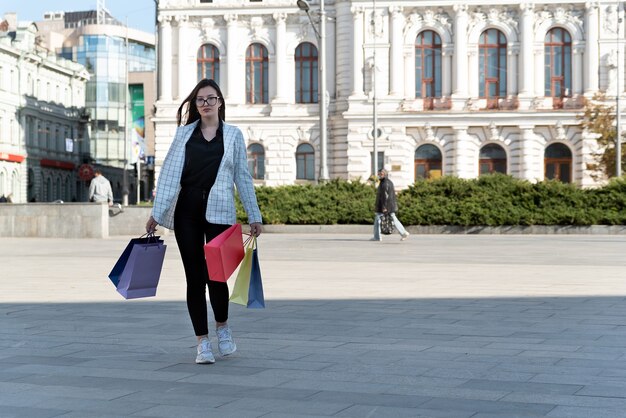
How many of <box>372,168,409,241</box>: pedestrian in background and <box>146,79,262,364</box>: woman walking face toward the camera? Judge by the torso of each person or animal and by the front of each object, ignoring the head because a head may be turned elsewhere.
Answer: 1

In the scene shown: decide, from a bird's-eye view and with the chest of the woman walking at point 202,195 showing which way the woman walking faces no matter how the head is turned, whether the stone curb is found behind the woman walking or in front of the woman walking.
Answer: behind

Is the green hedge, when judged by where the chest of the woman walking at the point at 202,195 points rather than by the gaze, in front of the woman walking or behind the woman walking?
behind

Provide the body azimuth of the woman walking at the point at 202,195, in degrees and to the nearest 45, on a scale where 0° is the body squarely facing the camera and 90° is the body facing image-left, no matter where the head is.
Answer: approximately 0°

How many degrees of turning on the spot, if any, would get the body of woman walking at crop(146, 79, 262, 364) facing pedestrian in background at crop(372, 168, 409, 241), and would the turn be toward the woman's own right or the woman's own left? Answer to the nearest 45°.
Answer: approximately 180°
